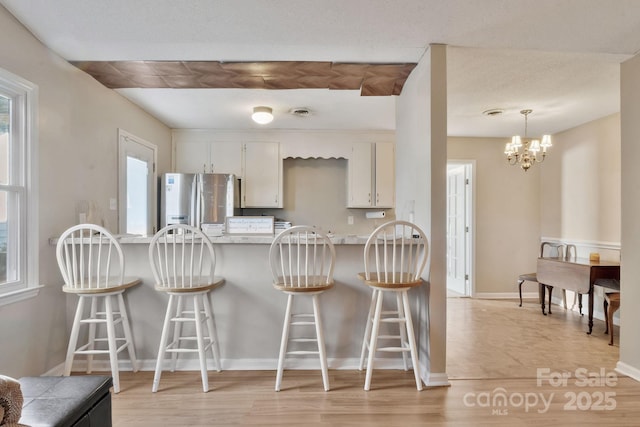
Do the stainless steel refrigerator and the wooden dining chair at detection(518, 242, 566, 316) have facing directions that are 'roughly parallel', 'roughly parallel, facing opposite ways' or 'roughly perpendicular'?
roughly perpendicular

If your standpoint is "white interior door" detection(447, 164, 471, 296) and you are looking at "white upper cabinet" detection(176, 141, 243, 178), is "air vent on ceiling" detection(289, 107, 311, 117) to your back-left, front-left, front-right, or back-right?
front-left

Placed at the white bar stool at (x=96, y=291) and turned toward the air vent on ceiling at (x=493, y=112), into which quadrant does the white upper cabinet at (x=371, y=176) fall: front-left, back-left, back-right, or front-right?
front-left

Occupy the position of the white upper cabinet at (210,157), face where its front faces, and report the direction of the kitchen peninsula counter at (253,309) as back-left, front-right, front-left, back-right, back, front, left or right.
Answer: front

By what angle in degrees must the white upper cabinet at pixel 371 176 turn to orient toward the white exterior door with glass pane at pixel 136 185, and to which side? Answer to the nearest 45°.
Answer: approximately 45° to its right

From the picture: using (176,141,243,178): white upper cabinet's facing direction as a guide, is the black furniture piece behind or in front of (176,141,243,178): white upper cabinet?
in front

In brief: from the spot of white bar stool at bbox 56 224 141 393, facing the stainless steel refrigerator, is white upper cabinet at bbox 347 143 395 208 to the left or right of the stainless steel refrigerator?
right

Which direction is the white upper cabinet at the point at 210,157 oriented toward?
toward the camera

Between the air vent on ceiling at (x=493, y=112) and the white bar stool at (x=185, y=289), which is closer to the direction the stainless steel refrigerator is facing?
the white bar stool

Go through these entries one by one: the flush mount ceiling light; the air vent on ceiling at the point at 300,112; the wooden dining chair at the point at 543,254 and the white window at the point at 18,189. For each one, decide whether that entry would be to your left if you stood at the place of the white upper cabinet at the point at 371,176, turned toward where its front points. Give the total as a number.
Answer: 1

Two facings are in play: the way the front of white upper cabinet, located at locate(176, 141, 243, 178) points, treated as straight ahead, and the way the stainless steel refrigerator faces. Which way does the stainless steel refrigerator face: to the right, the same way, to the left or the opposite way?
the same way

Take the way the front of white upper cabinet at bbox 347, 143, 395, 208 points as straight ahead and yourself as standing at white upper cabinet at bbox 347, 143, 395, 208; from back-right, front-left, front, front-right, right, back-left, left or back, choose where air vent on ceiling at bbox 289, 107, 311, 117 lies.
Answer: front-right
